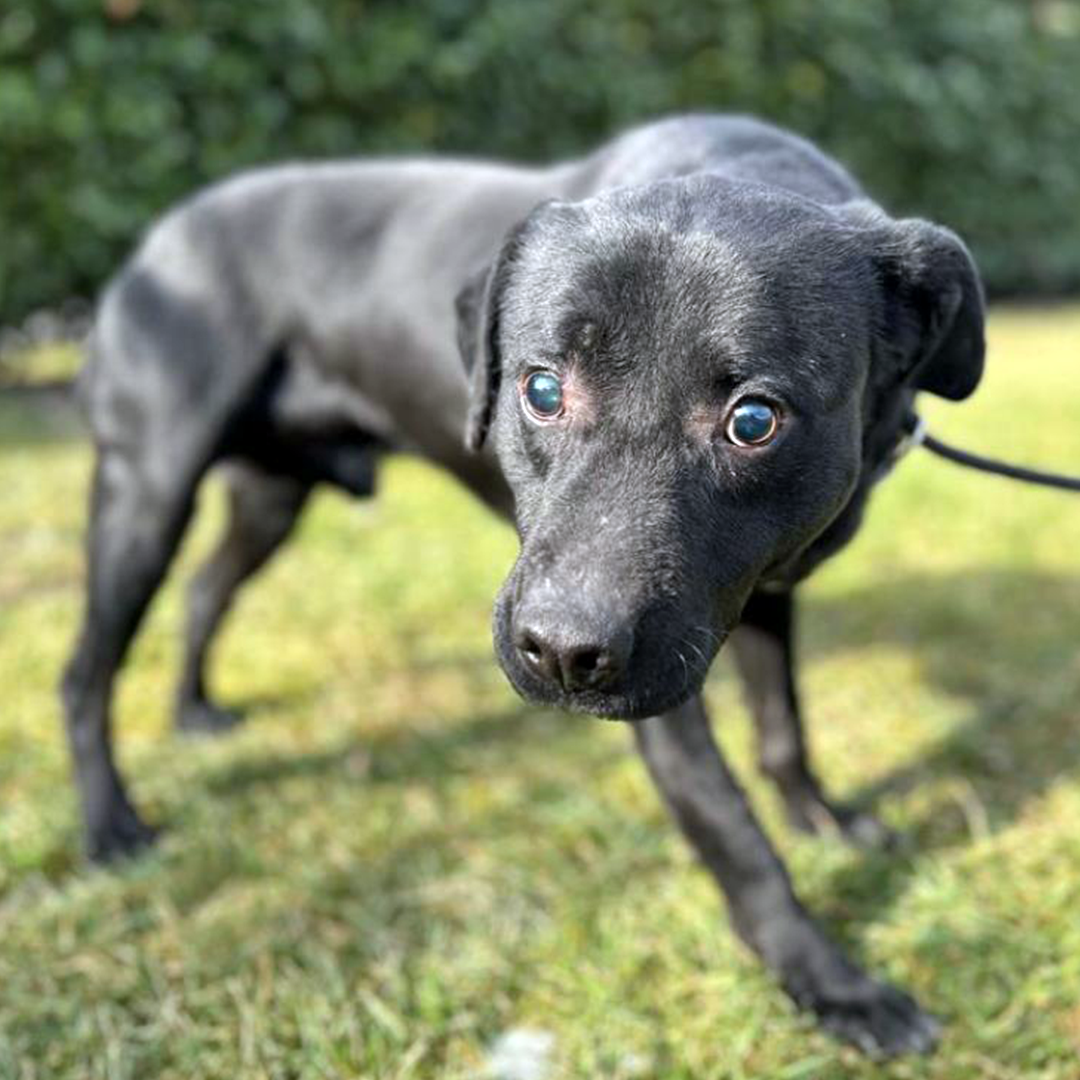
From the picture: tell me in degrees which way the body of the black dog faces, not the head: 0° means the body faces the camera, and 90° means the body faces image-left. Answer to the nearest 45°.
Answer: approximately 315°
